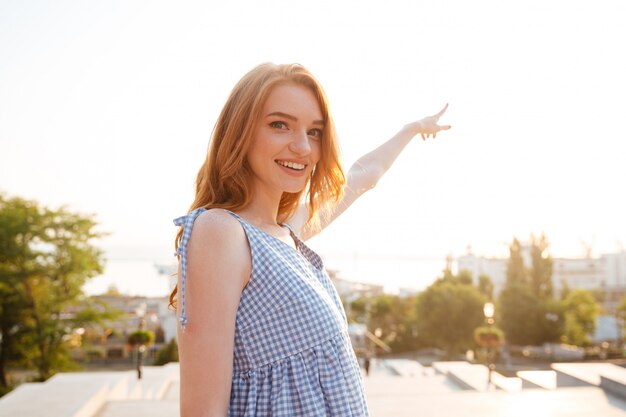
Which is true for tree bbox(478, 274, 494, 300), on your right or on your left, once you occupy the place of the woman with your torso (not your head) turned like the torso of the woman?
on your left

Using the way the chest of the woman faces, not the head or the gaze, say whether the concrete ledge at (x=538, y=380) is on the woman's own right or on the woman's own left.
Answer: on the woman's own left

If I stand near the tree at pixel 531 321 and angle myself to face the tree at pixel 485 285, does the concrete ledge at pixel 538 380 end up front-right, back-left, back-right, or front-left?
back-left
